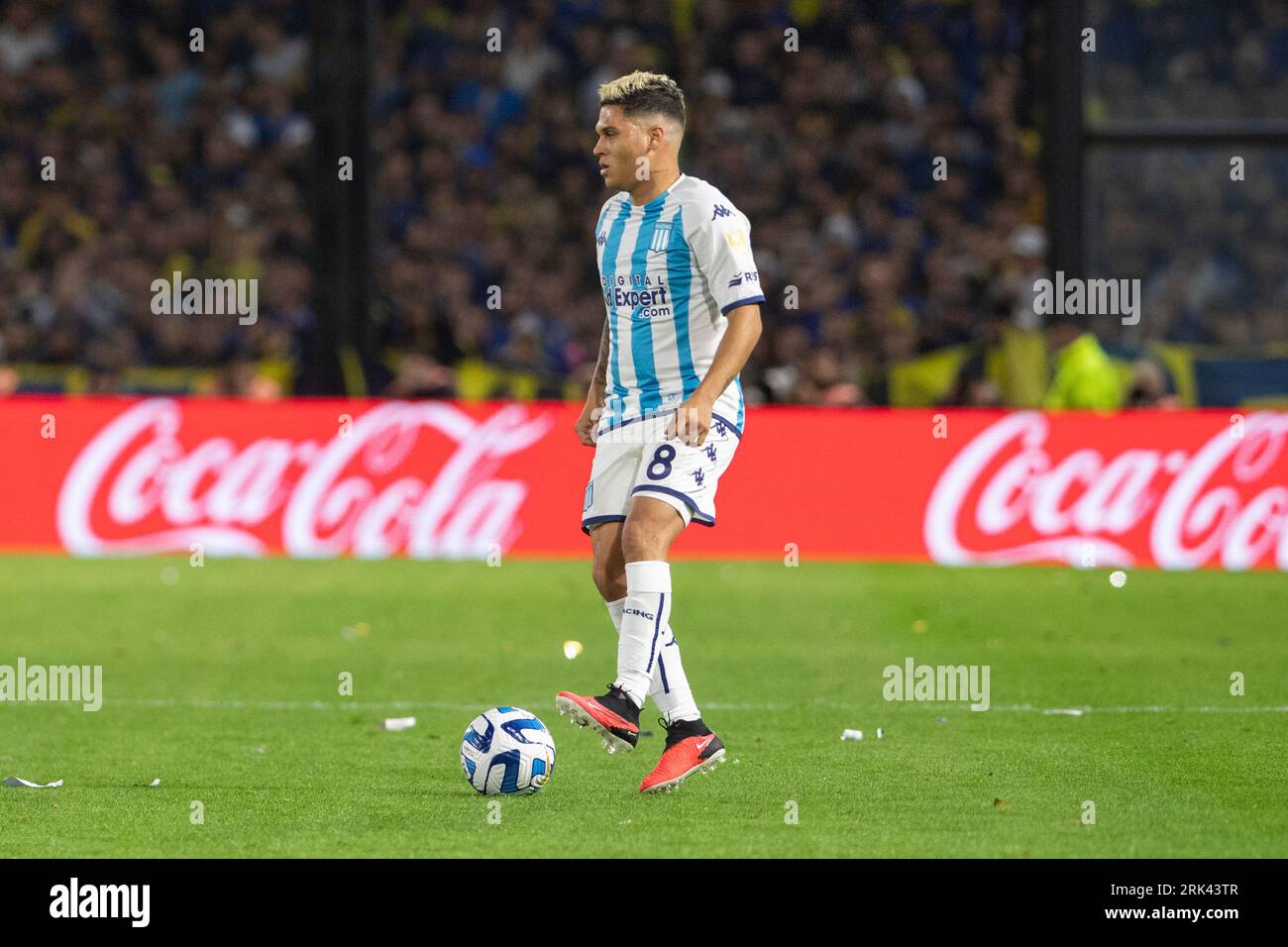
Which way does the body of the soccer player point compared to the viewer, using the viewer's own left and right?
facing the viewer and to the left of the viewer

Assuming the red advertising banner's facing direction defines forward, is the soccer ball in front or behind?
in front

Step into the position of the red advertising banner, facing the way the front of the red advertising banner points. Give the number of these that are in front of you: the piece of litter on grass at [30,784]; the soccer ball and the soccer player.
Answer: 3

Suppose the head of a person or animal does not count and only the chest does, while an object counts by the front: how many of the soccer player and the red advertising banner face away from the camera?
0

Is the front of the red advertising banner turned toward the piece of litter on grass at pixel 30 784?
yes

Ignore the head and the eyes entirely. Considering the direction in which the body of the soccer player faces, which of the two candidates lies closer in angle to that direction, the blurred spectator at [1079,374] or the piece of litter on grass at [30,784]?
the piece of litter on grass

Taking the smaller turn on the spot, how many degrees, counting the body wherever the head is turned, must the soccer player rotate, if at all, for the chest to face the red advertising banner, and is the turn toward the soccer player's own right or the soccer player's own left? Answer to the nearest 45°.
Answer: approximately 135° to the soccer player's own right

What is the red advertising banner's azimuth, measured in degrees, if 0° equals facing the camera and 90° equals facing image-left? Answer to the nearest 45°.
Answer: approximately 0°

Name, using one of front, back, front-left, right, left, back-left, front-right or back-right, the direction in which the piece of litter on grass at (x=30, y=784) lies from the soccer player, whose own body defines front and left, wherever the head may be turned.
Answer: front-right
